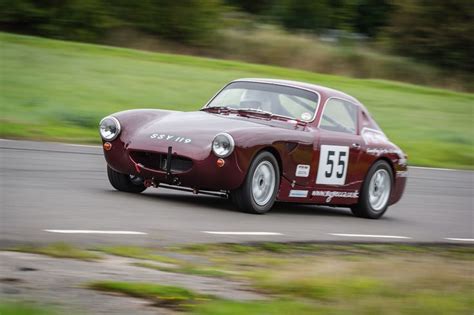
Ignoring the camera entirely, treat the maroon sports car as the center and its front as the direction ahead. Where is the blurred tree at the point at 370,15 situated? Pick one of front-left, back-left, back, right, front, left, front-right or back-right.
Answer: back-right

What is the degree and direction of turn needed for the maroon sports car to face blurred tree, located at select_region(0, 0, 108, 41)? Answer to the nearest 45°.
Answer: approximately 135° to its right

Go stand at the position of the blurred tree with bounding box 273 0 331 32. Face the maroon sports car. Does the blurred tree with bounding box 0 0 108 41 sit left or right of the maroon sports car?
right

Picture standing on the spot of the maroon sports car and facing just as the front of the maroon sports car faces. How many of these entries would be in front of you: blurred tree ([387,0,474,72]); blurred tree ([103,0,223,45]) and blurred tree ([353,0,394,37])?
0

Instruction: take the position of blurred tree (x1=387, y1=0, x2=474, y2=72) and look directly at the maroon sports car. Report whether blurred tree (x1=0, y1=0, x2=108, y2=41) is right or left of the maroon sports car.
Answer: right

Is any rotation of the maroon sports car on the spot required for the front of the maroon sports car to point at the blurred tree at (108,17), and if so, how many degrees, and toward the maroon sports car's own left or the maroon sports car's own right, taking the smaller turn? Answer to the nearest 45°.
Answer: approximately 135° to the maroon sports car's own right

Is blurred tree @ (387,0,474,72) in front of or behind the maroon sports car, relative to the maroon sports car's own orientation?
behind

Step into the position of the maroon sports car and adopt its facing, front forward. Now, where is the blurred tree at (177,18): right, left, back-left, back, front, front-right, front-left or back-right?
back-right

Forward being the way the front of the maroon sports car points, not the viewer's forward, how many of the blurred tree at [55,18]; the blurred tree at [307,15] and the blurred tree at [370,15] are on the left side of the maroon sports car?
0

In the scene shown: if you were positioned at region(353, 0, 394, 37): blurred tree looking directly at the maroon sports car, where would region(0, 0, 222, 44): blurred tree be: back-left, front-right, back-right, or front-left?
front-right

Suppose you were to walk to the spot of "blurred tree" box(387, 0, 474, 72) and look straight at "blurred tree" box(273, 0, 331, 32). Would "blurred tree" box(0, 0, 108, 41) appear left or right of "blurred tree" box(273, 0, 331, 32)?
left

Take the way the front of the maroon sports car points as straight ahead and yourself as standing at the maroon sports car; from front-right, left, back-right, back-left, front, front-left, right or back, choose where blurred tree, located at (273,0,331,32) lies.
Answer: back-right

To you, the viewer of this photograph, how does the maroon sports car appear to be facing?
facing the viewer and to the left of the viewer
